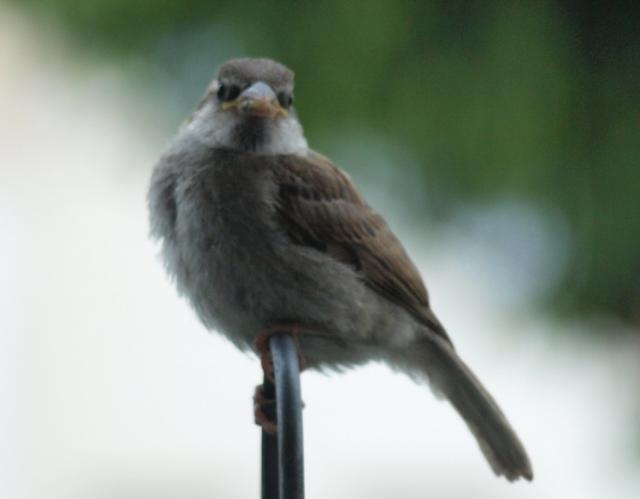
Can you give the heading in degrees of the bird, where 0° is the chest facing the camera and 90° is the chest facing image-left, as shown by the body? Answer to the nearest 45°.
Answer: approximately 45°
